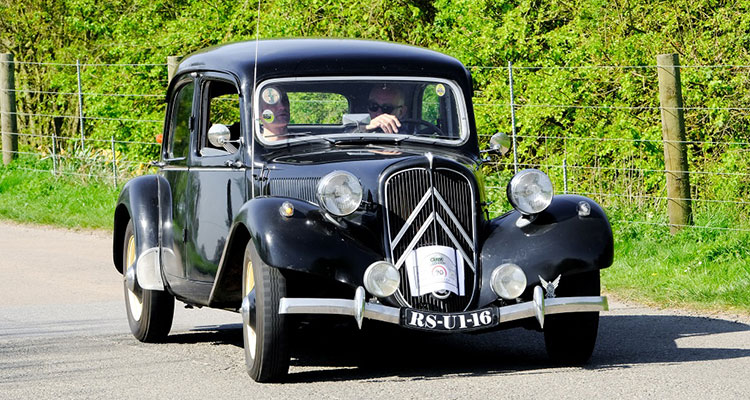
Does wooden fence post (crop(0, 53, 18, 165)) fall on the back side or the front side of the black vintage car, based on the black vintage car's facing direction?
on the back side

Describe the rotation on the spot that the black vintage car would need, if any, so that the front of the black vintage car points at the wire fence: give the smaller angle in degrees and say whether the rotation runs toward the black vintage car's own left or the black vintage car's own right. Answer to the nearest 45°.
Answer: approximately 135° to the black vintage car's own left

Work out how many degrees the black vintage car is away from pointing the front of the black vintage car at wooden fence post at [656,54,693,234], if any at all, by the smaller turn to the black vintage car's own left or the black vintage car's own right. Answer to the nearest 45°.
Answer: approximately 90° to the black vintage car's own left

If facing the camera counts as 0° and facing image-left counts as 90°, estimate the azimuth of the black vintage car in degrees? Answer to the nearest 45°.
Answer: approximately 315°
